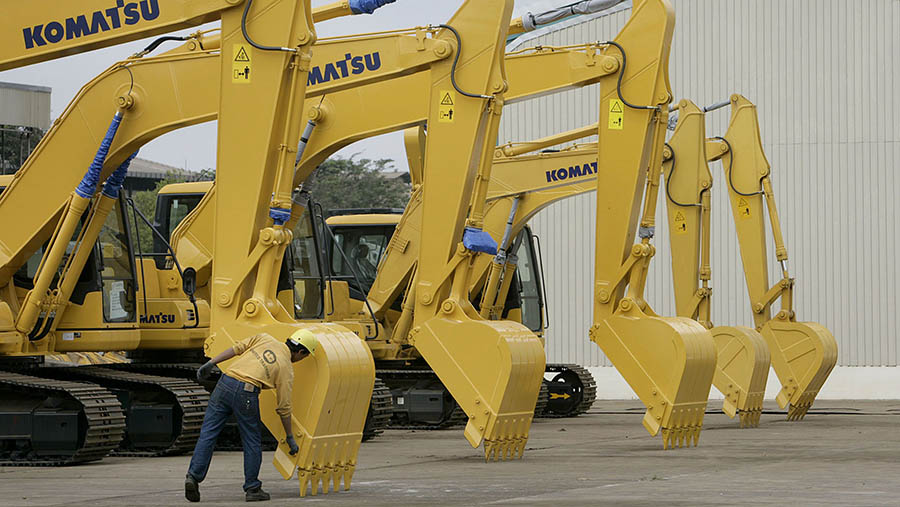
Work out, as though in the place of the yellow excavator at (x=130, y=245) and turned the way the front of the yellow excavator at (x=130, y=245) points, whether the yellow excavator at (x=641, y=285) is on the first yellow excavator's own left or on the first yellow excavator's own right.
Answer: on the first yellow excavator's own left

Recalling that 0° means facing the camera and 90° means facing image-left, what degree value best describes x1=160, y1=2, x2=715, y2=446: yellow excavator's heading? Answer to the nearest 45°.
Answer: approximately 315°

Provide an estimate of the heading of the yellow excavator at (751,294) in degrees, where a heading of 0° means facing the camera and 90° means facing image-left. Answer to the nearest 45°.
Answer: approximately 315°

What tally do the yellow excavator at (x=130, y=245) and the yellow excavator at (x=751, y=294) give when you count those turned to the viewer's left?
0

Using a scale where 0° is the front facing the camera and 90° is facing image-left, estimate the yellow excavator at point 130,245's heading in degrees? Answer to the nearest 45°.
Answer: approximately 315°

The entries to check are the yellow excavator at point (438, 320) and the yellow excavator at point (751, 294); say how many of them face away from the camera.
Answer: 0

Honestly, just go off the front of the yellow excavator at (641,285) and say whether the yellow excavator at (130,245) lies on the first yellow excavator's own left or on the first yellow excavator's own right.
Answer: on the first yellow excavator's own right

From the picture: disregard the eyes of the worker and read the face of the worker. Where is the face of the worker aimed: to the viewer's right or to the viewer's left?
to the viewer's right

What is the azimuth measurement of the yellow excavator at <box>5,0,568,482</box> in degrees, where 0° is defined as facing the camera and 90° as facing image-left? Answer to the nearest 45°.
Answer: approximately 315°

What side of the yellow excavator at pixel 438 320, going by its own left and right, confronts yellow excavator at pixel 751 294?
left
